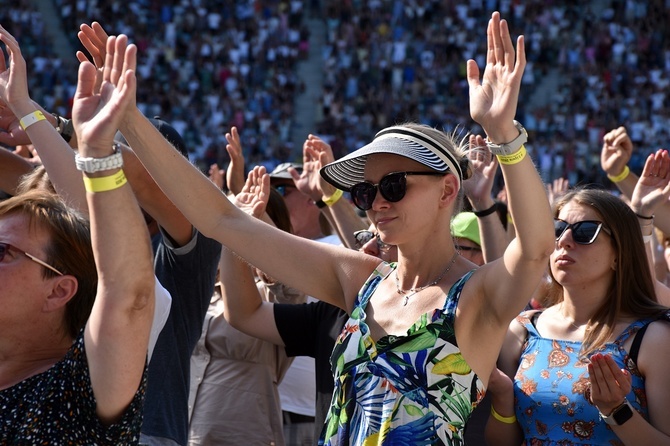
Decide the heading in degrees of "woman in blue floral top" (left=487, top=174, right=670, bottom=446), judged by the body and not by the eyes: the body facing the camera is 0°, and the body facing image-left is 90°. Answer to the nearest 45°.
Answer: approximately 45°
